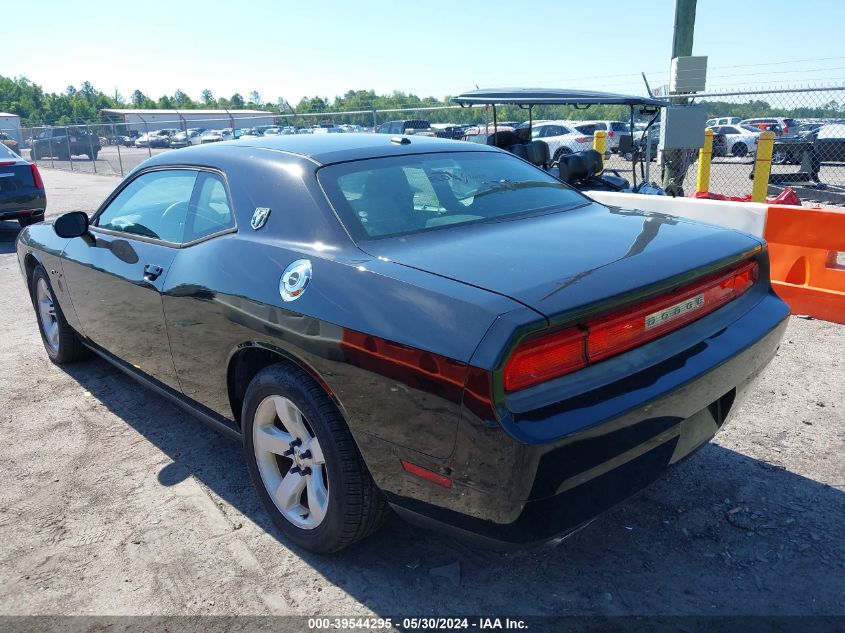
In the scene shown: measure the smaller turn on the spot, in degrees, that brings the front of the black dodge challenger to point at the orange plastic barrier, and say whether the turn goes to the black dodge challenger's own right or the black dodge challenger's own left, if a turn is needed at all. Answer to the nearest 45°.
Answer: approximately 90° to the black dodge challenger's own right

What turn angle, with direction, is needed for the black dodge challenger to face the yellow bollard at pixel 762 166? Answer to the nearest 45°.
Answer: approximately 90° to its right

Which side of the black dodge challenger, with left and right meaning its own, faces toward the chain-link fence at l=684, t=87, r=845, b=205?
right

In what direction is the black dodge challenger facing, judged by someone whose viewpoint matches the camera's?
facing away from the viewer and to the left of the viewer

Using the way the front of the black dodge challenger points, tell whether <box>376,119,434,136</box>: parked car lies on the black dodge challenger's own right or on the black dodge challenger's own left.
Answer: on the black dodge challenger's own right

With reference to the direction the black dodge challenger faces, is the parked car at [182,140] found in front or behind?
in front

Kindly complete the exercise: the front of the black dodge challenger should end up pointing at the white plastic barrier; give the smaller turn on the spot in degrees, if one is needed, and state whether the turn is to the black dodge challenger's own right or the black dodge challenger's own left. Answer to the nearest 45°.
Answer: approximately 90° to the black dodge challenger's own right

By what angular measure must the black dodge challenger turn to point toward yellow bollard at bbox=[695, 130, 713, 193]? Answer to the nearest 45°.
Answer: approximately 90° to its right

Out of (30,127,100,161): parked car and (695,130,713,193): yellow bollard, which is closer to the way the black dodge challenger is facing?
the parked car
